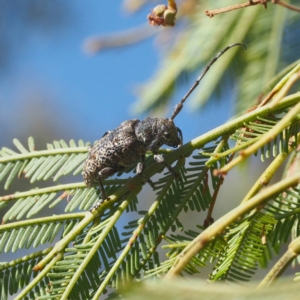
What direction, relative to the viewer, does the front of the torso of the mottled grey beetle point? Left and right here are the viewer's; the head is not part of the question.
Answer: facing to the right of the viewer
